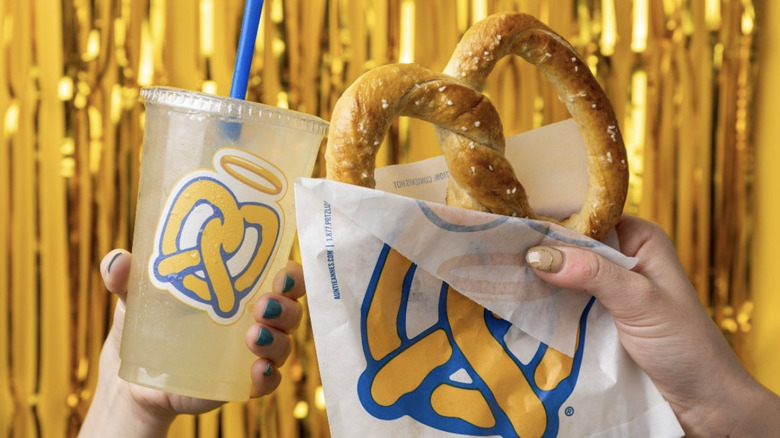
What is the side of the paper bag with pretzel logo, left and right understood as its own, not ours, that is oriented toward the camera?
front
